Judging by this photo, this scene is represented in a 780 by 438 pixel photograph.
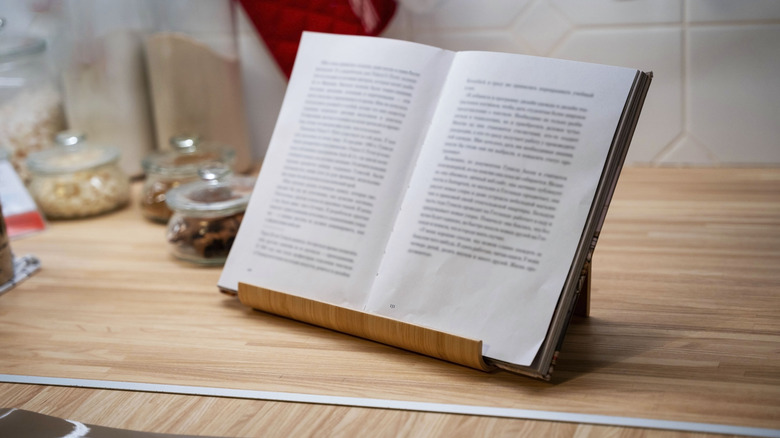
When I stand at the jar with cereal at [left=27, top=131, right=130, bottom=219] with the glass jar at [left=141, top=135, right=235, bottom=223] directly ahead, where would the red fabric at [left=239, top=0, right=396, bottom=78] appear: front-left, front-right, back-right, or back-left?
front-left

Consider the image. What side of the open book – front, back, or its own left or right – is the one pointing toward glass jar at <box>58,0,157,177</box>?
right

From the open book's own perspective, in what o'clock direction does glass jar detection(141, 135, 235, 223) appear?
The glass jar is roughly at 3 o'clock from the open book.

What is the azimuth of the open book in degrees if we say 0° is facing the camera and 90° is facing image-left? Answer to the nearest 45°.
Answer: approximately 45°

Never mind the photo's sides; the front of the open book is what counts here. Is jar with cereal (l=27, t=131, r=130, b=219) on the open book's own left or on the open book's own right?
on the open book's own right

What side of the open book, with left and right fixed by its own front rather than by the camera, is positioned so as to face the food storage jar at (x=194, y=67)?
right

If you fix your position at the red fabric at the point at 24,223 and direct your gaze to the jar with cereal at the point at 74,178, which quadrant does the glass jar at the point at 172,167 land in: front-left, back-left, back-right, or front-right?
front-right

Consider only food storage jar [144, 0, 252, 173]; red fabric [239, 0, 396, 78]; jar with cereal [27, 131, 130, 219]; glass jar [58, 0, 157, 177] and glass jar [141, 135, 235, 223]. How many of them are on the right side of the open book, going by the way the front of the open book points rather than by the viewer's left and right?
5

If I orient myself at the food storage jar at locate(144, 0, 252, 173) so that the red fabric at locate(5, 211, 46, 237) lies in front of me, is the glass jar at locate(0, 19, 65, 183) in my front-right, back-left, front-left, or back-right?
front-right
